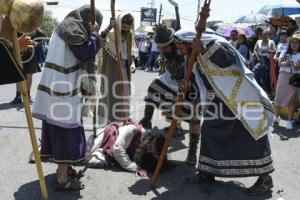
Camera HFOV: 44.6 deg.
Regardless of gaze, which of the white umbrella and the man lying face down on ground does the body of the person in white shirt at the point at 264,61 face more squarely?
the man lying face down on ground

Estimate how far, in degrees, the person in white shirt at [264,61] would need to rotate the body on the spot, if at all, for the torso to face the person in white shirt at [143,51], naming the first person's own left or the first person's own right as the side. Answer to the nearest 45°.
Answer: approximately 135° to the first person's own right

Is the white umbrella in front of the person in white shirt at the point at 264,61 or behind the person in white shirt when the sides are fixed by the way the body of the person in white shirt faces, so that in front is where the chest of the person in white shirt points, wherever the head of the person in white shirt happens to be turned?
behind

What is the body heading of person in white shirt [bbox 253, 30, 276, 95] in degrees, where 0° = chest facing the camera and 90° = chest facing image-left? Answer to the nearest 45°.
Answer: approximately 0°

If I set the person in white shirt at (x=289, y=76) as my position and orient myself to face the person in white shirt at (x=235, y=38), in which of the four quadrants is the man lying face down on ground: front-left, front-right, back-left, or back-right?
back-left
